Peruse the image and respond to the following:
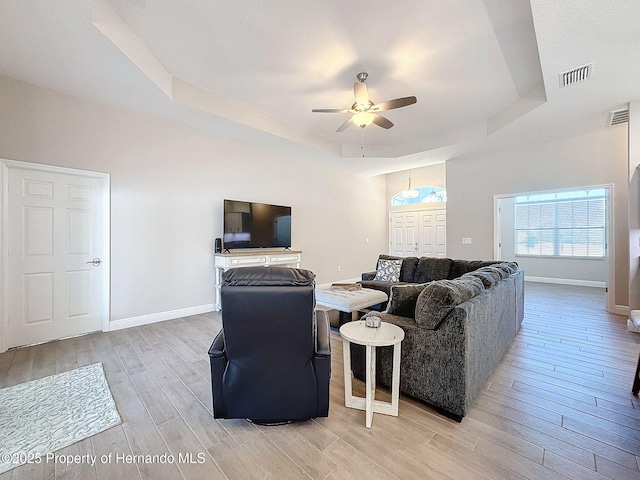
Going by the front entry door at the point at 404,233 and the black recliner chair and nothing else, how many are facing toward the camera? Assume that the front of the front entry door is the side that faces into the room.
1

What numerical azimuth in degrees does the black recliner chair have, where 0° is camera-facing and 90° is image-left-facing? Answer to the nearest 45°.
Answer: approximately 180°

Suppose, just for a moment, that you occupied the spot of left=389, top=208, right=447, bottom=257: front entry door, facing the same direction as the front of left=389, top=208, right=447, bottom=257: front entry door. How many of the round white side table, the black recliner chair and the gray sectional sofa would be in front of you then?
3

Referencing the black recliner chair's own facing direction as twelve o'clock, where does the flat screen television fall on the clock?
The flat screen television is roughly at 12 o'clock from the black recliner chair.

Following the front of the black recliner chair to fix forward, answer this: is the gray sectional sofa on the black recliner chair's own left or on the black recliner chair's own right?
on the black recliner chair's own right

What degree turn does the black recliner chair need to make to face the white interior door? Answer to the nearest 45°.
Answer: approximately 45° to its left
